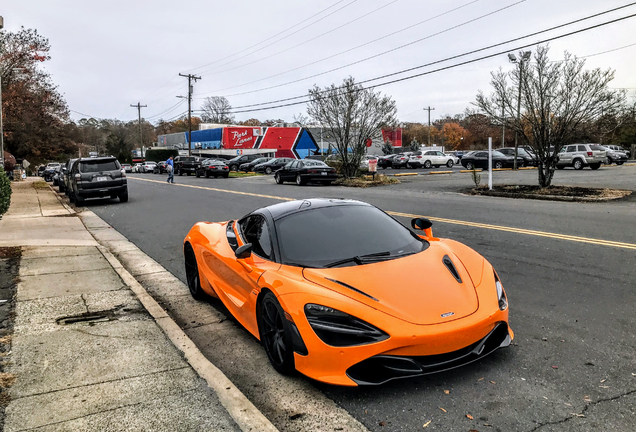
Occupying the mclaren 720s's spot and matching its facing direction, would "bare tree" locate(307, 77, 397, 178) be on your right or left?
on your left

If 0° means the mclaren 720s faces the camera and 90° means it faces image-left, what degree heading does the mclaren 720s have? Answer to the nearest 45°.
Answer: approximately 315°

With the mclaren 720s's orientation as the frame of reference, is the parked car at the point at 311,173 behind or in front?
behind

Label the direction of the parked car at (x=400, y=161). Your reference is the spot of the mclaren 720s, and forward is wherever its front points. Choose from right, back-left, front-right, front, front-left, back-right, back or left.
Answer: back-left

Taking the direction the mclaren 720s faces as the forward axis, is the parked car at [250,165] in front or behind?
behind

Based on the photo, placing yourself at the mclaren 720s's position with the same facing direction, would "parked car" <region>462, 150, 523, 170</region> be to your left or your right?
on your left
